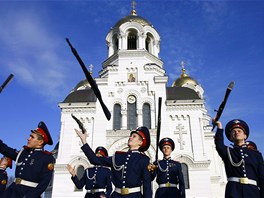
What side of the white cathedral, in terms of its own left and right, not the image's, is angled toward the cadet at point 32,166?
front

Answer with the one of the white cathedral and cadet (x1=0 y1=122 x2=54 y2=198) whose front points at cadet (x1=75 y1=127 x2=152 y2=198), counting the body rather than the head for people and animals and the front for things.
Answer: the white cathedral

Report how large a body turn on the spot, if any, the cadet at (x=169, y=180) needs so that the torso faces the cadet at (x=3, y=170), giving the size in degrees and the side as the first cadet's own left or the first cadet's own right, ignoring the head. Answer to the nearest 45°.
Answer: approximately 90° to the first cadet's own right

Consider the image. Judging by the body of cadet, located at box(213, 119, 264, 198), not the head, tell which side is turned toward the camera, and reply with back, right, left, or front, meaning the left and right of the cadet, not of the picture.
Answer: front

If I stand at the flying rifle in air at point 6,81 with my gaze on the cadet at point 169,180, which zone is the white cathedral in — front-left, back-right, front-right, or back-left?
front-left

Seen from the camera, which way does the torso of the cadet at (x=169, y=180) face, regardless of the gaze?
toward the camera

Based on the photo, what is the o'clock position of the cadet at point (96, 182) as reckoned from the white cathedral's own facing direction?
The cadet is roughly at 12 o'clock from the white cathedral.

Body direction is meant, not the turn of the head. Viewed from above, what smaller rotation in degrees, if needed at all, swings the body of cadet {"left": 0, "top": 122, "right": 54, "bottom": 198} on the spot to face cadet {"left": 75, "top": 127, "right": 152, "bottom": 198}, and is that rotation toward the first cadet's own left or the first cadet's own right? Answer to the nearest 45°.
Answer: approximately 90° to the first cadet's own left

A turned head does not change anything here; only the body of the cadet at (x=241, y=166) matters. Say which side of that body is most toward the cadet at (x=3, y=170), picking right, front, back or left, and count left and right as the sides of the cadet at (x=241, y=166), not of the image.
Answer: right

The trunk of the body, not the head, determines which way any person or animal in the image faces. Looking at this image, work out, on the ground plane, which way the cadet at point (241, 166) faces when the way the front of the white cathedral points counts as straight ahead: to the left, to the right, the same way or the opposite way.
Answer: the same way

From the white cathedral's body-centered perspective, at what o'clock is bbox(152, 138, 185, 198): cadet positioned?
The cadet is roughly at 12 o'clock from the white cathedral.
